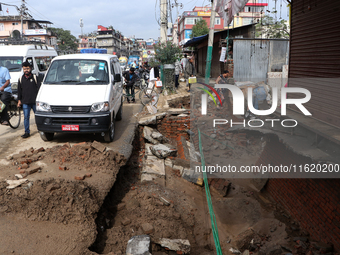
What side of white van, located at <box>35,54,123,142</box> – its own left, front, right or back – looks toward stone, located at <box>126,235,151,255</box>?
front

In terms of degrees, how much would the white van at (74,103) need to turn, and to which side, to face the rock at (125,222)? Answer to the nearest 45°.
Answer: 0° — it already faces it

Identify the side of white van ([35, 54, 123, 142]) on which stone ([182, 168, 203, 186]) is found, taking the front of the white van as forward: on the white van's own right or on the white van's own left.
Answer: on the white van's own left

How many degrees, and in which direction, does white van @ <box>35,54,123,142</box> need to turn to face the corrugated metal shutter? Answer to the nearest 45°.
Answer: approximately 90° to its left

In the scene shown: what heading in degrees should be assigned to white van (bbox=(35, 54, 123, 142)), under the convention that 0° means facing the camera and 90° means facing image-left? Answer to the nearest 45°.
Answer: approximately 0°

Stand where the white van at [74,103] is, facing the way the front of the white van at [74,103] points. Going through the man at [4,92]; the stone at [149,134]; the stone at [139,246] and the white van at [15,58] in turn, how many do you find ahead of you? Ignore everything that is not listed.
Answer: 1

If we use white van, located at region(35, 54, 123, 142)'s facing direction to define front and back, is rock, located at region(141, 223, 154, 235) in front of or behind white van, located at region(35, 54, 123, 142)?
in front

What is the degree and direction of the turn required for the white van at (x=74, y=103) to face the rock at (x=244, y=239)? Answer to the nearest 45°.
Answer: approximately 45° to its left

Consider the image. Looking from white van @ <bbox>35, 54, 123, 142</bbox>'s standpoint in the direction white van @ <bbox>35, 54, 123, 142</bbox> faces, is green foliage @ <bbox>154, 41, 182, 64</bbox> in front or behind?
behind

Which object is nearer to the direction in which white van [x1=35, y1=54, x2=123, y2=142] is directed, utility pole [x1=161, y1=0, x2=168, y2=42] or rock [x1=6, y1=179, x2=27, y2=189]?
the rock

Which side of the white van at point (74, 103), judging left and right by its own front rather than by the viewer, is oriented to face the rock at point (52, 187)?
front
